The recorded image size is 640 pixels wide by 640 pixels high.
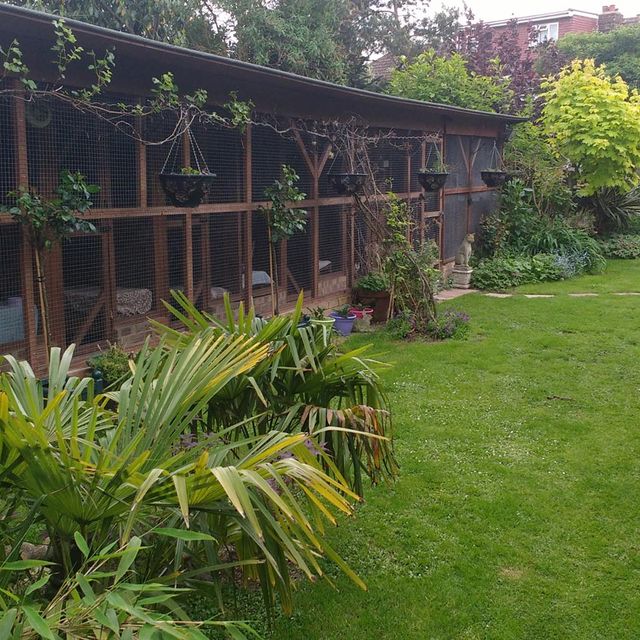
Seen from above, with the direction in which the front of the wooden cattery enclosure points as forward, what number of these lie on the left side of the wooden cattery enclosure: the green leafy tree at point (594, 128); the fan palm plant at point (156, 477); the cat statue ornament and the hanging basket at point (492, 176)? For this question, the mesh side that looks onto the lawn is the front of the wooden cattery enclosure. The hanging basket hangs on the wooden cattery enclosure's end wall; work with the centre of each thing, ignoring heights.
3

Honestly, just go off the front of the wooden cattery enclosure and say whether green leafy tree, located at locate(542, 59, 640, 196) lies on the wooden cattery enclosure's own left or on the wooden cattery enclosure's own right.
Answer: on the wooden cattery enclosure's own left

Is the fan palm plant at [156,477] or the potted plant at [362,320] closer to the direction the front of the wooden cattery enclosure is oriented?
the fan palm plant

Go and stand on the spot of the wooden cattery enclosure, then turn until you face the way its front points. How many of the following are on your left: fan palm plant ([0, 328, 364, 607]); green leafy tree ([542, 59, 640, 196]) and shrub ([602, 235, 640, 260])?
2

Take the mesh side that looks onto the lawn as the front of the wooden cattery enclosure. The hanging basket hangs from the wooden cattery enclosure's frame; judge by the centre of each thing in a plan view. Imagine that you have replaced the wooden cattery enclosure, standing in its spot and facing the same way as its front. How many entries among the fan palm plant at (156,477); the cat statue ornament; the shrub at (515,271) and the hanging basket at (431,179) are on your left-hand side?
3

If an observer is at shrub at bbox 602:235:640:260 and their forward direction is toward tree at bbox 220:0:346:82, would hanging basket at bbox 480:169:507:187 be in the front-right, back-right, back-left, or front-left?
front-left

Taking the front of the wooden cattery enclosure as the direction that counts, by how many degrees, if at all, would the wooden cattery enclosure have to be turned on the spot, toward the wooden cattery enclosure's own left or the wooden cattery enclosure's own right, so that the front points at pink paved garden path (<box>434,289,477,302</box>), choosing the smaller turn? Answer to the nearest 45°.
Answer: approximately 90° to the wooden cattery enclosure's own left

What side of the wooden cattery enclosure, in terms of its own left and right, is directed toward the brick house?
left

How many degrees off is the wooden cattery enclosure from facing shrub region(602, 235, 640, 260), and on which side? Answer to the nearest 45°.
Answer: approximately 90° to its left

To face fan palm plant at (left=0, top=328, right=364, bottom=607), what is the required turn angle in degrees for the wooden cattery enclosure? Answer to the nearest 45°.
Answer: approximately 45° to its right

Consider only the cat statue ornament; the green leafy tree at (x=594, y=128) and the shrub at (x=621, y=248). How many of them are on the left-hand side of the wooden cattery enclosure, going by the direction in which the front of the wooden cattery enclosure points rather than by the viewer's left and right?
3

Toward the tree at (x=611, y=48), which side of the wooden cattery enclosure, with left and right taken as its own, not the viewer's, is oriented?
left

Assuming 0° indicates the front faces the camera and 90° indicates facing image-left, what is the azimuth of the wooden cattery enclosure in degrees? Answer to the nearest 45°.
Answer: approximately 315°
